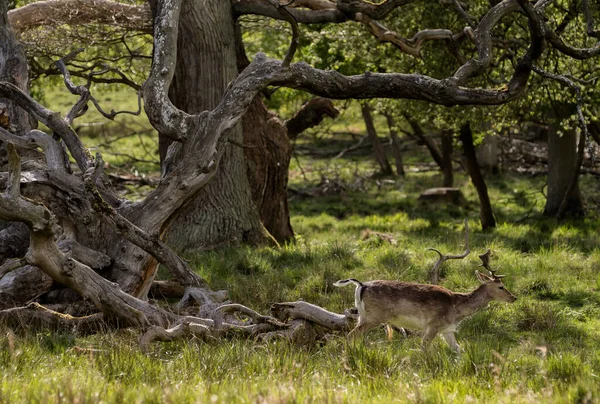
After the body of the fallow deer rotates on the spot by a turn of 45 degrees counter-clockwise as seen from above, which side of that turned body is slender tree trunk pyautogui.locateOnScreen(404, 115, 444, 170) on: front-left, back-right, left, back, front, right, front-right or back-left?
front-left

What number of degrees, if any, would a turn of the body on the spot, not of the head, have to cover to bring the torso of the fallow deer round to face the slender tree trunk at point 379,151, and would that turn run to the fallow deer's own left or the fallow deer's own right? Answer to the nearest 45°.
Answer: approximately 90° to the fallow deer's own left

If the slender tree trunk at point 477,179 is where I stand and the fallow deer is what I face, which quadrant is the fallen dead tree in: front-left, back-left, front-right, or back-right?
front-right

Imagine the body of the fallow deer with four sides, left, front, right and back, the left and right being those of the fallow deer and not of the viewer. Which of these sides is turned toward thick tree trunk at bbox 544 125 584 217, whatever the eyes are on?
left

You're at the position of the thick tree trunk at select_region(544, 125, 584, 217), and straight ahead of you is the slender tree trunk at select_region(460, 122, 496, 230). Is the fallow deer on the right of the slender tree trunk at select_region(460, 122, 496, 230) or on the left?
left

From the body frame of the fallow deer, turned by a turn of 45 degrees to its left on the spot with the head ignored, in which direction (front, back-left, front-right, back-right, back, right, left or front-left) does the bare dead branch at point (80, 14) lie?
left

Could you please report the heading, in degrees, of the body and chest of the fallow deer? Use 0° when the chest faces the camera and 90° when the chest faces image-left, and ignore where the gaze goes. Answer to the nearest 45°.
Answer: approximately 270°

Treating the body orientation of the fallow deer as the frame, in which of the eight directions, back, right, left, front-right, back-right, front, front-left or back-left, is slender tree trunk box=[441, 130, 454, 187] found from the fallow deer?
left

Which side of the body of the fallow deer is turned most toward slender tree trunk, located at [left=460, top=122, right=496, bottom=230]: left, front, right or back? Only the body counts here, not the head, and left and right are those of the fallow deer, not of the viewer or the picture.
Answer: left
